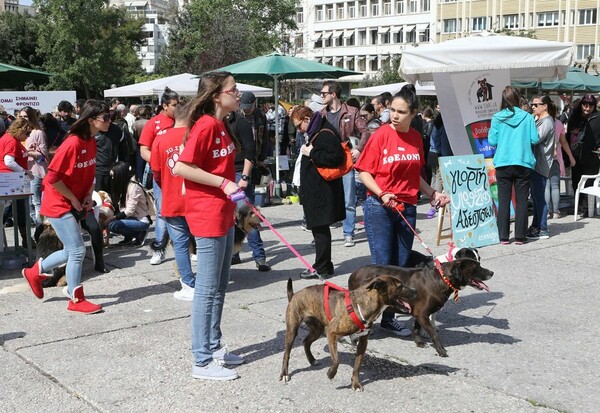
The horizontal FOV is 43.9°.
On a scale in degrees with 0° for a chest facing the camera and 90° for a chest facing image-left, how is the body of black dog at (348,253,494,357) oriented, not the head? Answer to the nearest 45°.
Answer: approximately 270°

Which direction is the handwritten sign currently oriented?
toward the camera

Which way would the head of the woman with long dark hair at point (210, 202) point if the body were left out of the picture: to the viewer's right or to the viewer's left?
to the viewer's right

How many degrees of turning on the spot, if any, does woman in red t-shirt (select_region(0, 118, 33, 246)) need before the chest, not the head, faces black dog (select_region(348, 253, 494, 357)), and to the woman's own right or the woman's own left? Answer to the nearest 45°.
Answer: approximately 45° to the woman's own right

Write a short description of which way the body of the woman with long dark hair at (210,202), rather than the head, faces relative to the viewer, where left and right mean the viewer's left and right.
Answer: facing to the right of the viewer

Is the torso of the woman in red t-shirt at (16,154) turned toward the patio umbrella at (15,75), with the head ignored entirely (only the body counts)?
no

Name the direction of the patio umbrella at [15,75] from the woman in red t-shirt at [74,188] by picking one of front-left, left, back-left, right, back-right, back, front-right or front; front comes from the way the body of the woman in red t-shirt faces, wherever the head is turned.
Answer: left

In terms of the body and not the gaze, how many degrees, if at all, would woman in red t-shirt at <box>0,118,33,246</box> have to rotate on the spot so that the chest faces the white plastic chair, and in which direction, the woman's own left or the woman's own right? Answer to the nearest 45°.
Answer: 0° — they already face it

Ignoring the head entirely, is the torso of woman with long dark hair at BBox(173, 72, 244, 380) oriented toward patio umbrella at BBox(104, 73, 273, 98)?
no

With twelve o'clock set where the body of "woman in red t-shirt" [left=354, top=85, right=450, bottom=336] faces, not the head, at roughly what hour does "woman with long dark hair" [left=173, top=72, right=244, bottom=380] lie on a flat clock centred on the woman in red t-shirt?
The woman with long dark hair is roughly at 3 o'clock from the woman in red t-shirt.

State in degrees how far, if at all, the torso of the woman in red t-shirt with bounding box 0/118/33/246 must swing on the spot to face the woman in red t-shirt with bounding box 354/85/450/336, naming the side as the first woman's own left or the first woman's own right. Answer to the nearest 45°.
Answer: approximately 45° to the first woman's own right

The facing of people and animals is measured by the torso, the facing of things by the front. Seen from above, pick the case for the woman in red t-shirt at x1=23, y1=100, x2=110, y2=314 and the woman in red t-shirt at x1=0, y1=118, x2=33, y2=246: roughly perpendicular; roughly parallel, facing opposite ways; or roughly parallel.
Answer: roughly parallel

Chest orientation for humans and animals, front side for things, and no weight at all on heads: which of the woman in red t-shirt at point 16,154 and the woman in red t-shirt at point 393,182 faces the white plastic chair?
the woman in red t-shirt at point 16,154

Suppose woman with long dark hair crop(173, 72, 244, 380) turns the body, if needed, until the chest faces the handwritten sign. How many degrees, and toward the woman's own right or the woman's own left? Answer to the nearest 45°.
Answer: approximately 45° to the woman's own left

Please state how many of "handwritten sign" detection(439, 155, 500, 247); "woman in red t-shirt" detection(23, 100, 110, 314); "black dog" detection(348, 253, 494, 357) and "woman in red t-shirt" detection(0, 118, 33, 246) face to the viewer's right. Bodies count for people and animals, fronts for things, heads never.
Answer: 3

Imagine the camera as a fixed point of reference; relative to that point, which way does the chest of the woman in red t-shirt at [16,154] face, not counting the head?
to the viewer's right

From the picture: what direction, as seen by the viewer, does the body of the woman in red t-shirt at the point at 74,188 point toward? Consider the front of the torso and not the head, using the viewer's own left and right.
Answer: facing to the right of the viewer
